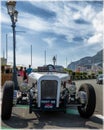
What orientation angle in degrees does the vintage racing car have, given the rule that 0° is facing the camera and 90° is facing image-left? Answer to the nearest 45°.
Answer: approximately 0°
